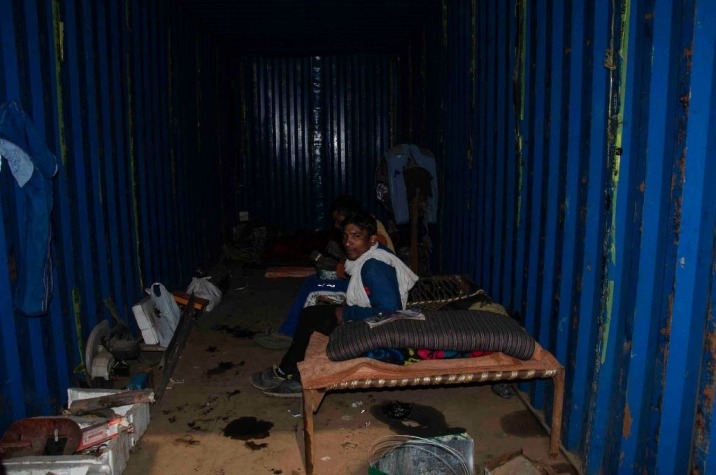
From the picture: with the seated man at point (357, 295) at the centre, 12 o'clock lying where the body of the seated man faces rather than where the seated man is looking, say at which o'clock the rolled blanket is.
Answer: The rolled blanket is roughly at 8 o'clock from the seated man.

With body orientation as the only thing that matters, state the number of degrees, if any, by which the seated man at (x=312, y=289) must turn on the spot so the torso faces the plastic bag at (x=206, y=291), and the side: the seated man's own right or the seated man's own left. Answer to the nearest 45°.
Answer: approximately 45° to the seated man's own right

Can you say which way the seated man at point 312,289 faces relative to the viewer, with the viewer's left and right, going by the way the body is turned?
facing to the left of the viewer

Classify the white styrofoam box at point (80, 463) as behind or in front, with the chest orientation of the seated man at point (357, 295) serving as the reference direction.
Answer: in front

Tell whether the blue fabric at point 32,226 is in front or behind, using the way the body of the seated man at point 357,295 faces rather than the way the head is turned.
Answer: in front

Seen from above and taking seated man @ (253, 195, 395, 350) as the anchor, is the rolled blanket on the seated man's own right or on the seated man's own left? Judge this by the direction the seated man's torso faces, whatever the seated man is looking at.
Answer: on the seated man's own left

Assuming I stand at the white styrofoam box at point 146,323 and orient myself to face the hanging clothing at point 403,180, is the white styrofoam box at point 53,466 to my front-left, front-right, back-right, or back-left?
back-right

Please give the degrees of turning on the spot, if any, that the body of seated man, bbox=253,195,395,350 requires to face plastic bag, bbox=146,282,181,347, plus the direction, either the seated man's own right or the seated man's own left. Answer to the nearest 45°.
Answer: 0° — they already face it

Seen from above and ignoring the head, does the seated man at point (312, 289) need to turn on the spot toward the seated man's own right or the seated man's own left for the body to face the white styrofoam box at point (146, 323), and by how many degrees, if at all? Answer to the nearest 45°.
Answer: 0° — they already face it
